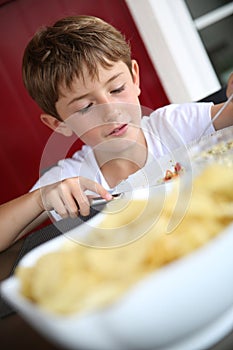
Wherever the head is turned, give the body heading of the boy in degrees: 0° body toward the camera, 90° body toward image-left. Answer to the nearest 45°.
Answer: approximately 0°

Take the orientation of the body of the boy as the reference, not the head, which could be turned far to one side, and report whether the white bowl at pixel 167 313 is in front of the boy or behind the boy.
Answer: in front

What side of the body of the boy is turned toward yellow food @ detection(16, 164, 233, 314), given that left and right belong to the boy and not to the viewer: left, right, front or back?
front
